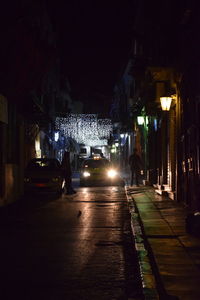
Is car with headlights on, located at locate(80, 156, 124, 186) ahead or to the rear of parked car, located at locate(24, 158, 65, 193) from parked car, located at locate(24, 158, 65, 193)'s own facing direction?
to the rear

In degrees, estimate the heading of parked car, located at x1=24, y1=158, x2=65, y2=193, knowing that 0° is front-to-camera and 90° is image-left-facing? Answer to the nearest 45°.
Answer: approximately 0°

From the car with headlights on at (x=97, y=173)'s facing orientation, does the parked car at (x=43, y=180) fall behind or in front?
in front

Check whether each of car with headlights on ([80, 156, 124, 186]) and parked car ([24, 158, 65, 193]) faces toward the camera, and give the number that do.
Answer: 2

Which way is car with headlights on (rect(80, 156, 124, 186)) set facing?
toward the camera

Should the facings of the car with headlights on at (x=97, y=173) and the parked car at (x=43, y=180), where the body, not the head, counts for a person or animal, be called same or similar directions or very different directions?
same or similar directions
